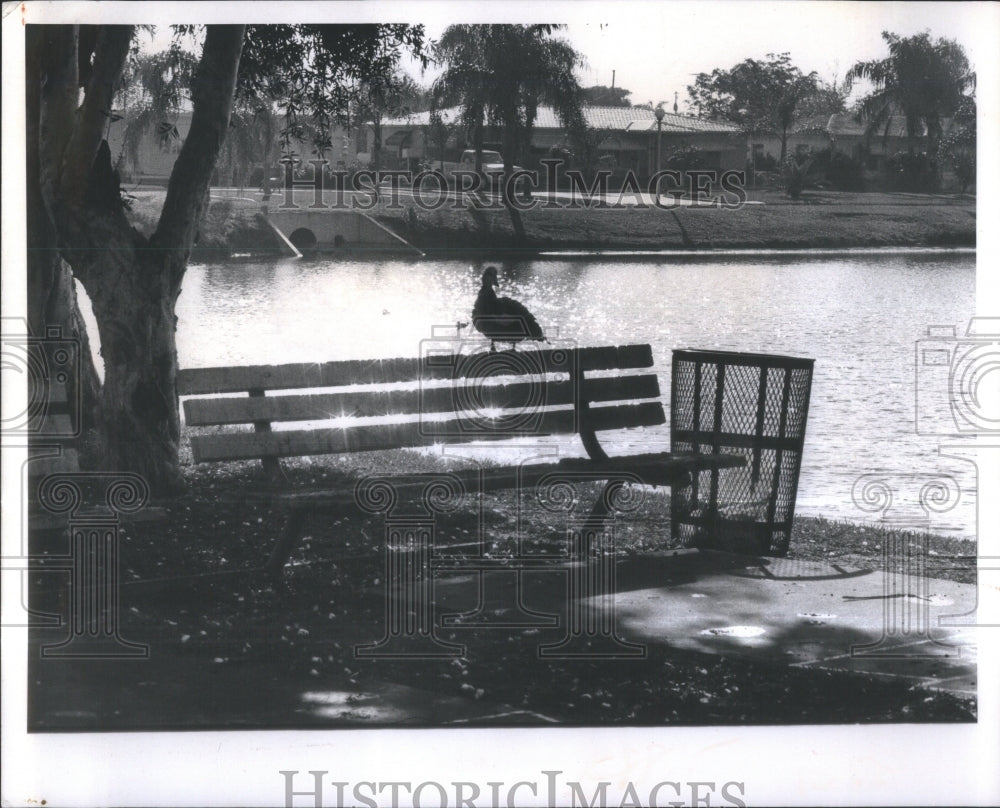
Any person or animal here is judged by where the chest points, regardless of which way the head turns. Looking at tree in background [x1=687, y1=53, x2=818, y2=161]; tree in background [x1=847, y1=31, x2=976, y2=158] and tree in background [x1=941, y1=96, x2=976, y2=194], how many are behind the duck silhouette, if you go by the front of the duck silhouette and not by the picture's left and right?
3

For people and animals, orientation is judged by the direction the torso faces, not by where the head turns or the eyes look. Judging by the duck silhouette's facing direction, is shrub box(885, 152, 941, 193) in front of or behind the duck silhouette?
behind

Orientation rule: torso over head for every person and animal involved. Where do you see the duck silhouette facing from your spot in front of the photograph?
facing to the left of the viewer

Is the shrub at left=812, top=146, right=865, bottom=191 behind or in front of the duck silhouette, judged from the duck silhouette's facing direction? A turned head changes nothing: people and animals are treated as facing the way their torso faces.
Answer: behind

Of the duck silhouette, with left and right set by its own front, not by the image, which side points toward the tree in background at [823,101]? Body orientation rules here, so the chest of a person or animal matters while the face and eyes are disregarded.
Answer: right
